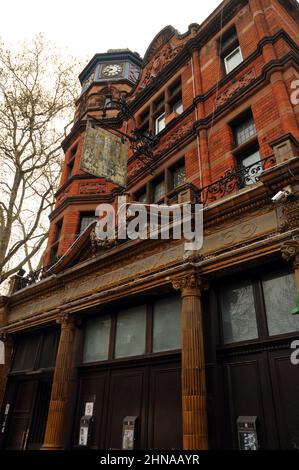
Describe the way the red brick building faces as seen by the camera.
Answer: facing the viewer and to the left of the viewer
